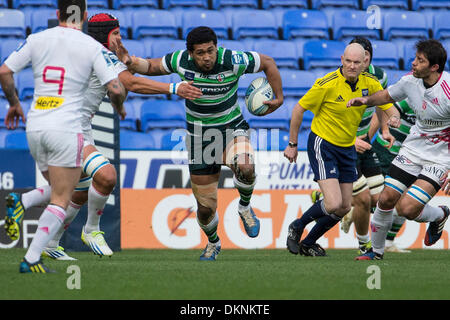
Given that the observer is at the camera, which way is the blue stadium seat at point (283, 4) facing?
facing the viewer

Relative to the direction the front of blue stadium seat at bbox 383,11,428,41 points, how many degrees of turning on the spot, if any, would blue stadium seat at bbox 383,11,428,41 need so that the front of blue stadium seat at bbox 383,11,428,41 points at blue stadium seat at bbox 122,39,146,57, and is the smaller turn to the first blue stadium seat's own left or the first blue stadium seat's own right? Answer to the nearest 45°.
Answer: approximately 45° to the first blue stadium seat's own right

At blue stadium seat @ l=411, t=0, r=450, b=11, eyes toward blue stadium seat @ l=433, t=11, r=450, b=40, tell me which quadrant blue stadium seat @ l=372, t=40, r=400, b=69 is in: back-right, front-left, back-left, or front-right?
front-right

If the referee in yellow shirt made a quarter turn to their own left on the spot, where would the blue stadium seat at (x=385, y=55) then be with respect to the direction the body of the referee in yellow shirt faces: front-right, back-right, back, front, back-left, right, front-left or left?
front-left

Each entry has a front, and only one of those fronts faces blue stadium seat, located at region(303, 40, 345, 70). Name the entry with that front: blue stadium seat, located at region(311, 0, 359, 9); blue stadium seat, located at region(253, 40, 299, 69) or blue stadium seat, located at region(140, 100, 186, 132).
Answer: blue stadium seat, located at region(311, 0, 359, 9)

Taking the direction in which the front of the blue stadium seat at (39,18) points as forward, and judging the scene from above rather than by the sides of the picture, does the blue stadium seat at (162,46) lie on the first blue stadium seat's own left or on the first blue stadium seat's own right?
on the first blue stadium seat's own left

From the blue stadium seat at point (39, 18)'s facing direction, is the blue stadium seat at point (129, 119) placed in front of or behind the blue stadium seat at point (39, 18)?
in front

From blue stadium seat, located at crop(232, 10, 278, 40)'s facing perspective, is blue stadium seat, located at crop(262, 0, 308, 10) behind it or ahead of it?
behind

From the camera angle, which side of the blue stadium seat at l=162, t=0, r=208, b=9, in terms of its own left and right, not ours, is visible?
front

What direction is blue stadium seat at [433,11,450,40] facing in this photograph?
toward the camera

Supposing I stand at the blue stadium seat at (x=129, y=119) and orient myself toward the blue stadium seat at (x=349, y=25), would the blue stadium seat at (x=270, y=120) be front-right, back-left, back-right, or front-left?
front-right

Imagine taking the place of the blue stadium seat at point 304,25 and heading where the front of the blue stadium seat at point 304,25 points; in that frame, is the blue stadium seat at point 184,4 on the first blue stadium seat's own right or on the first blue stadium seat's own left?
on the first blue stadium seat's own right

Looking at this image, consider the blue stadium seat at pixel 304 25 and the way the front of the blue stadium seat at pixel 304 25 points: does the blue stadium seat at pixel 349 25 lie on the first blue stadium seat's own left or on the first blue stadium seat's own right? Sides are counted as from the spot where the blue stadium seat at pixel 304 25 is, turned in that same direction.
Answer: on the first blue stadium seat's own left
